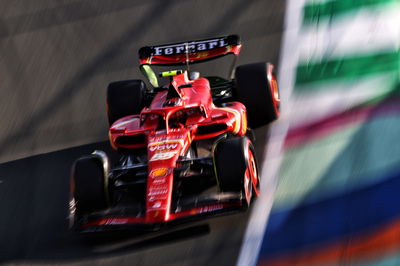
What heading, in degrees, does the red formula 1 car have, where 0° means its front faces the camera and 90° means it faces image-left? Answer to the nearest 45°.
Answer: approximately 0°
